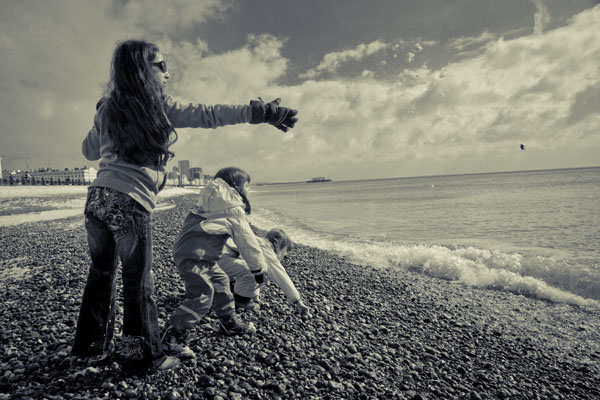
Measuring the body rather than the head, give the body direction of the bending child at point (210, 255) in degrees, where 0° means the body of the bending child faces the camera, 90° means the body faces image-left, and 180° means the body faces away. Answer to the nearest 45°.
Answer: approximately 270°

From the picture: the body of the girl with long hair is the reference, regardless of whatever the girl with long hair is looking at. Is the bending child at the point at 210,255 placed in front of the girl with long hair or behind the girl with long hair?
in front

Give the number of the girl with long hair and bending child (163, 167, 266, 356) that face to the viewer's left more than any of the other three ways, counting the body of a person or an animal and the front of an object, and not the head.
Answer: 0

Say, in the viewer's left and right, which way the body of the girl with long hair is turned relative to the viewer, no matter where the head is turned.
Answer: facing away from the viewer and to the right of the viewer

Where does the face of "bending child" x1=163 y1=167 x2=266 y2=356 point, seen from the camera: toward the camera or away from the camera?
away from the camera
